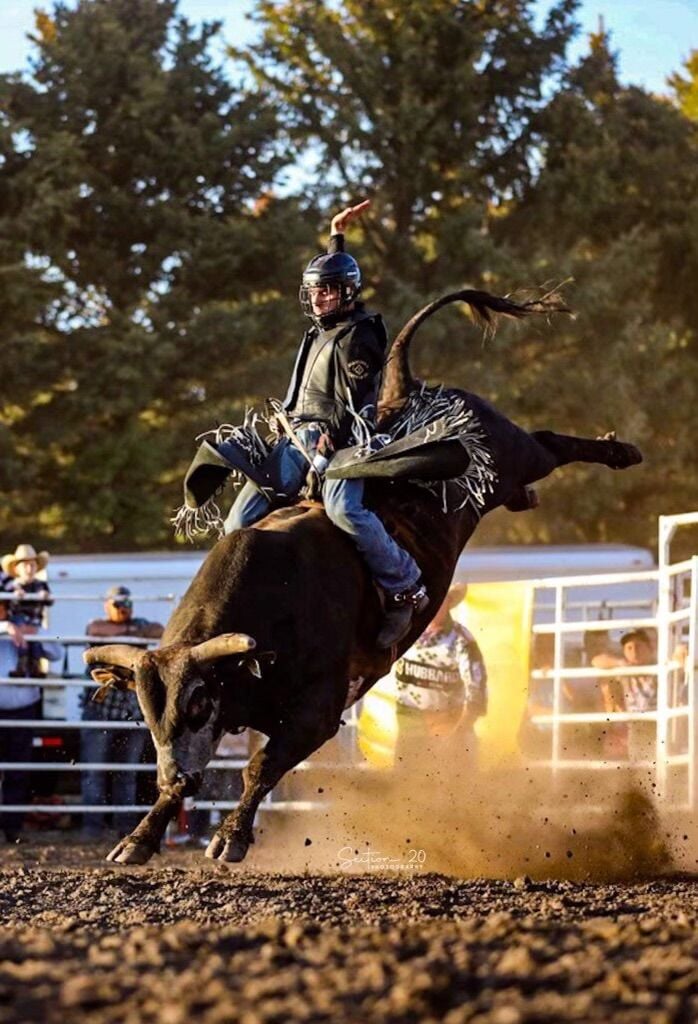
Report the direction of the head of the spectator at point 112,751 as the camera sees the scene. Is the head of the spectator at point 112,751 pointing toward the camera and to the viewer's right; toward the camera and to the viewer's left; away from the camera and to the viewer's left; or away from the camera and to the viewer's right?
toward the camera and to the viewer's right

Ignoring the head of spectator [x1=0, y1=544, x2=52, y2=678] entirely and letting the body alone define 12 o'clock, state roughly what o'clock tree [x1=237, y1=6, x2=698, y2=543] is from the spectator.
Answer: The tree is roughly at 7 o'clock from the spectator.

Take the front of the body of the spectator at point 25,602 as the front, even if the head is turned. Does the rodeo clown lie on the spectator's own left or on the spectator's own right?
on the spectator's own left

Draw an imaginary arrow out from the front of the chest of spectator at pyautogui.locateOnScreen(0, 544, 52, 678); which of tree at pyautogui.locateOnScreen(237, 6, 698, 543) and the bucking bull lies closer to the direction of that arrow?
the bucking bull

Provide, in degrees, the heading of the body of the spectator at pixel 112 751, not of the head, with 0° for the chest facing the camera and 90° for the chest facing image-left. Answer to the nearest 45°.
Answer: approximately 0°

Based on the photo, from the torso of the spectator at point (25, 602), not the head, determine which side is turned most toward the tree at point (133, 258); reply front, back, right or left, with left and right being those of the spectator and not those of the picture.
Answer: back

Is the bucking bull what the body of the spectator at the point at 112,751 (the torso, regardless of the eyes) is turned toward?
yes
